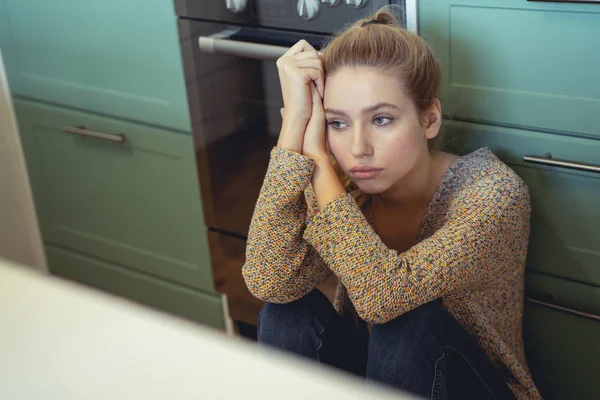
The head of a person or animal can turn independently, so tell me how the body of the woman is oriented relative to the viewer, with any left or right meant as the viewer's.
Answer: facing the viewer and to the left of the viewer

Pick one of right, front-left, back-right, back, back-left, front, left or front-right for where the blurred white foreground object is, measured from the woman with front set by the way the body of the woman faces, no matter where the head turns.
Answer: front-left

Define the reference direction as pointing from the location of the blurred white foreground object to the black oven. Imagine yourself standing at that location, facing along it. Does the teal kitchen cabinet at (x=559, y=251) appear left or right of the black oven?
right

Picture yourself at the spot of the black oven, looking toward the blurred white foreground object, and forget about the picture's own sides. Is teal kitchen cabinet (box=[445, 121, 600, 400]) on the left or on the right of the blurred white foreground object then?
left

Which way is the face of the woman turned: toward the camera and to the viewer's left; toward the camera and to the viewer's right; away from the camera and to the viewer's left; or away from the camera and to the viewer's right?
toward the camera and to the viewer's left
